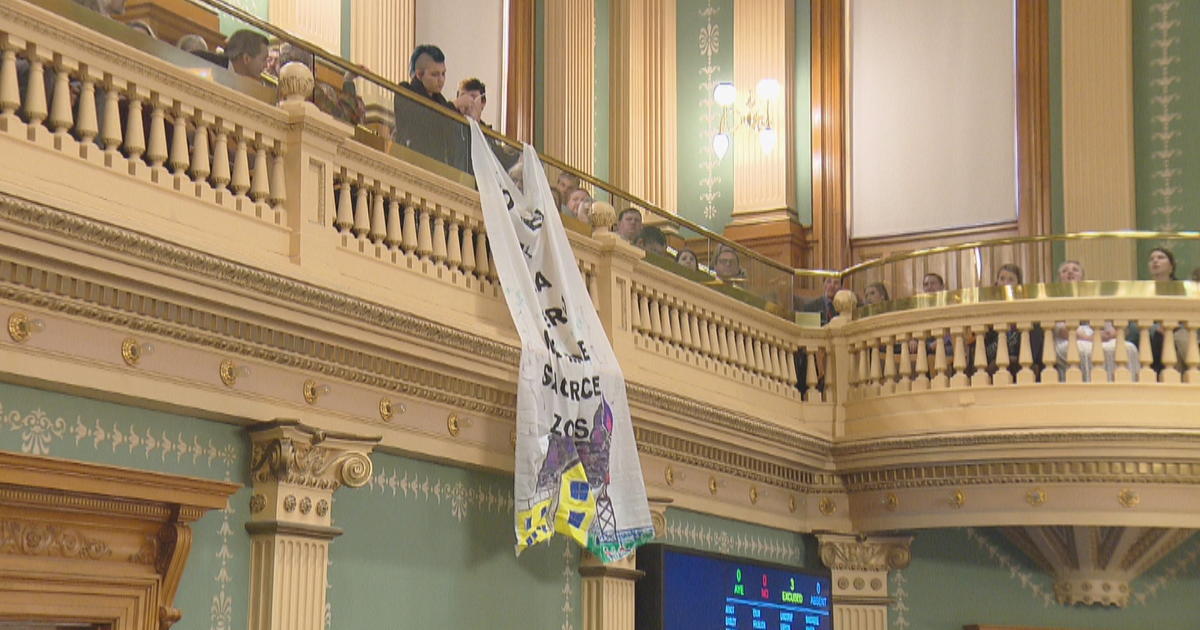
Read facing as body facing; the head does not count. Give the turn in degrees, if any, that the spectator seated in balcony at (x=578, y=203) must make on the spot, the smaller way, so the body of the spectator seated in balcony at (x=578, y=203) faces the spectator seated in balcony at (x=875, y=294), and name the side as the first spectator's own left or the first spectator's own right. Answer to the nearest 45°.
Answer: approximately 90° to the first spectator's own left

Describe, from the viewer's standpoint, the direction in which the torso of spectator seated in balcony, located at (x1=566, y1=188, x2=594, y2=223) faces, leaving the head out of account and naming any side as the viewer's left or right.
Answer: facing the viewer and to the right of the viewer

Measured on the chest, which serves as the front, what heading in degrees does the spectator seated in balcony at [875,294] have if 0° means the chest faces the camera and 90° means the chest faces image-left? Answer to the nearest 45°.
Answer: approximately 45°

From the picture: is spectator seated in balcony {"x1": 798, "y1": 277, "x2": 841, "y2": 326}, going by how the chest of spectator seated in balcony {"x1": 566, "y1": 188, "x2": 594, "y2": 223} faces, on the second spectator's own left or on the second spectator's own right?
on the second spectator's own left

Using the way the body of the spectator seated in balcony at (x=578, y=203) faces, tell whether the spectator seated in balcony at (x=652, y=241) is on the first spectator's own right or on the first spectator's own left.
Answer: on the first spectator's own left

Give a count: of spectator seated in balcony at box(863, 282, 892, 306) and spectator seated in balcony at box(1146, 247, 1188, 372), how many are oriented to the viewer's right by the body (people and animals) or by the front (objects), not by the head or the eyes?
0

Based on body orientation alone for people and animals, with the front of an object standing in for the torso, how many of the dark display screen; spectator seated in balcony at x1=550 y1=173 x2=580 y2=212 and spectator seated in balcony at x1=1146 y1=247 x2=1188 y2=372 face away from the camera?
0

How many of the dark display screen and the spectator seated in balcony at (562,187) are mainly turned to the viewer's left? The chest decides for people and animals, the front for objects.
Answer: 0
